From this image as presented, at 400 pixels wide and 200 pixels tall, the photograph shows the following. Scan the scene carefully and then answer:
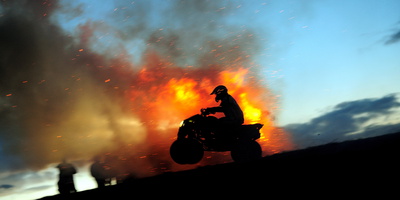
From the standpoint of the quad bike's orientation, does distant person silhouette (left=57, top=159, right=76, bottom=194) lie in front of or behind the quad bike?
in front

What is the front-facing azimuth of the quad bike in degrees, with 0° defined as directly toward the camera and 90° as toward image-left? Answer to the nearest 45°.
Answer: approximately 90°

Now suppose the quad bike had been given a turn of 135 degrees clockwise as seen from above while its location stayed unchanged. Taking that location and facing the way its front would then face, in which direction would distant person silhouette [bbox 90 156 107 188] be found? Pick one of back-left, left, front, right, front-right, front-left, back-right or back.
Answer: left

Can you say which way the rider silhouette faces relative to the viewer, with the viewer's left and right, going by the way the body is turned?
facing to the left of the viewer
